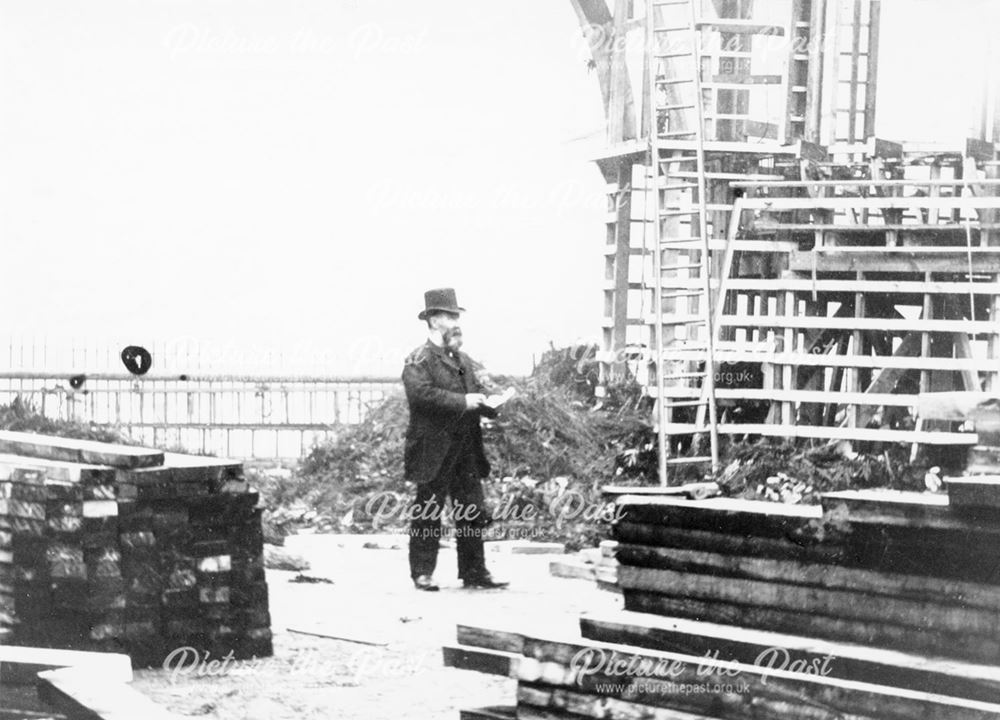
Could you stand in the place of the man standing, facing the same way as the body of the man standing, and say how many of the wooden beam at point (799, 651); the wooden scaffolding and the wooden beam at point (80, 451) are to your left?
1

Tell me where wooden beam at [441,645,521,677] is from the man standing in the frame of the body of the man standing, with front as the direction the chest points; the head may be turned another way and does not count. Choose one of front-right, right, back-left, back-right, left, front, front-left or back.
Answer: front-right

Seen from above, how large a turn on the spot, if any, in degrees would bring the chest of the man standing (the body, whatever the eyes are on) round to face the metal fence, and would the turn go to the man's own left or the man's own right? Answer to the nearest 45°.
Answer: approximately 135° to the man's own left

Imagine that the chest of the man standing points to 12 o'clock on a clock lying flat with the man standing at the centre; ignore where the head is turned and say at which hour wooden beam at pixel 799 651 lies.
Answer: The wooden beam is roughly at 1 o'clock from the man standing.

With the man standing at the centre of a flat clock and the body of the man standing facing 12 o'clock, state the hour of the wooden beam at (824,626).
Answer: The wooden beam is roughly at 1 o'clock from the man standing.

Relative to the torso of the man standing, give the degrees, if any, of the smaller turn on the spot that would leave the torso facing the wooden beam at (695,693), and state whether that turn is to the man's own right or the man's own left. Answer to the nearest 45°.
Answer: approximately 45° to the man's own right

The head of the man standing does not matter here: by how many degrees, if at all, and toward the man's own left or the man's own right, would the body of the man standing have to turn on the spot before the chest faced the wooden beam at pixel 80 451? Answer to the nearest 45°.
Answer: approximately 90° to the man's own right

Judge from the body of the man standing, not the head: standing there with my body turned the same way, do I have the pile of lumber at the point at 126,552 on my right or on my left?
on my right

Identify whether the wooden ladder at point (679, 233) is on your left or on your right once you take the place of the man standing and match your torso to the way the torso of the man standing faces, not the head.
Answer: on your left

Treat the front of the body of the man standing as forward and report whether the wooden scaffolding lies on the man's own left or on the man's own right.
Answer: on the man's own left

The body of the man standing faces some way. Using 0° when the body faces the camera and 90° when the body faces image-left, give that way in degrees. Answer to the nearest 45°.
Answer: approximately 315°
